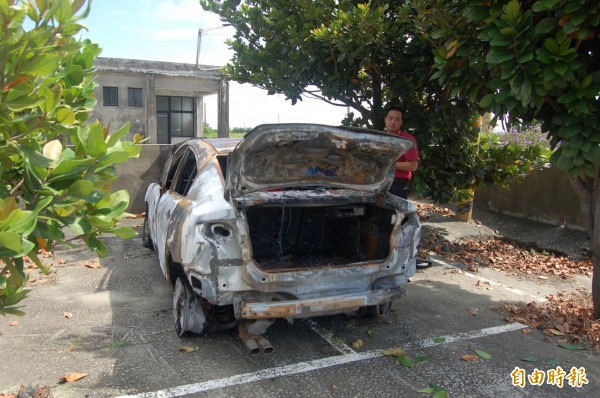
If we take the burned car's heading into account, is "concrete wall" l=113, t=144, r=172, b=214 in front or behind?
in front

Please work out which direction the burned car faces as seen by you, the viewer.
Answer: facing away from the viewer and to the left of the viewer
